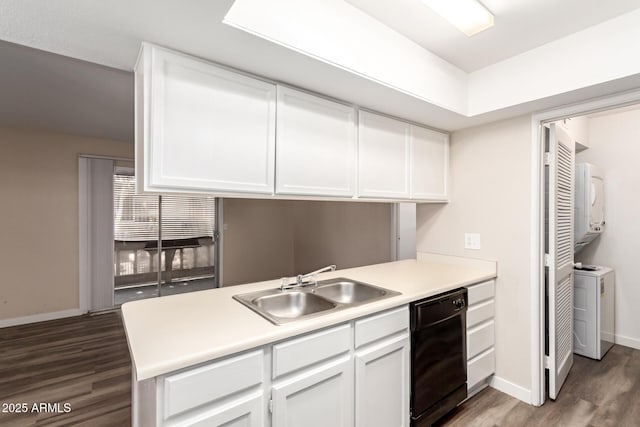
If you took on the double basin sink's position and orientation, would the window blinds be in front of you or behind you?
behind

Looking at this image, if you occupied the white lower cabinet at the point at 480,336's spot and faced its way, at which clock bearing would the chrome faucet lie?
The chrome faucet is roughly at 3 o'clock from the white lower cabinet.

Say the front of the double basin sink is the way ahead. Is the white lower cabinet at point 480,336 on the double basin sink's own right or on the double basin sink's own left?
on the double basin sink's own left

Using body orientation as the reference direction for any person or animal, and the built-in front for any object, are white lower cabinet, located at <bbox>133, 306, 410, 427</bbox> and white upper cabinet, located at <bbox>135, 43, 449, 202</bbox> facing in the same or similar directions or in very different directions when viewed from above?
same or similar directions

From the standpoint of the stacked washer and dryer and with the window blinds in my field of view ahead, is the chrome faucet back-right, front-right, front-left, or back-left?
front-left

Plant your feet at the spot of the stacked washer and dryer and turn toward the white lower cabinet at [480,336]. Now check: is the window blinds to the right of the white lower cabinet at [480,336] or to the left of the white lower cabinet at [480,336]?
right

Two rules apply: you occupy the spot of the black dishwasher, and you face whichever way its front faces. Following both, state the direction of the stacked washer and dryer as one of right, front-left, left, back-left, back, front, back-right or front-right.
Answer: left

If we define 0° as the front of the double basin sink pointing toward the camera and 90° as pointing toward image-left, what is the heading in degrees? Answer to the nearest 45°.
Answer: approximately 315°

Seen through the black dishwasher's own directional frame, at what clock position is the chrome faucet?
The chrome faucet is roughly at 4 o'clock from the black dishwasher.

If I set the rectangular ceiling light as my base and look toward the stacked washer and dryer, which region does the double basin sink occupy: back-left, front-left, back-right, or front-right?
back-left

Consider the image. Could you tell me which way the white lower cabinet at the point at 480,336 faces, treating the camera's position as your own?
facing the viewer and to the right of the viewer
